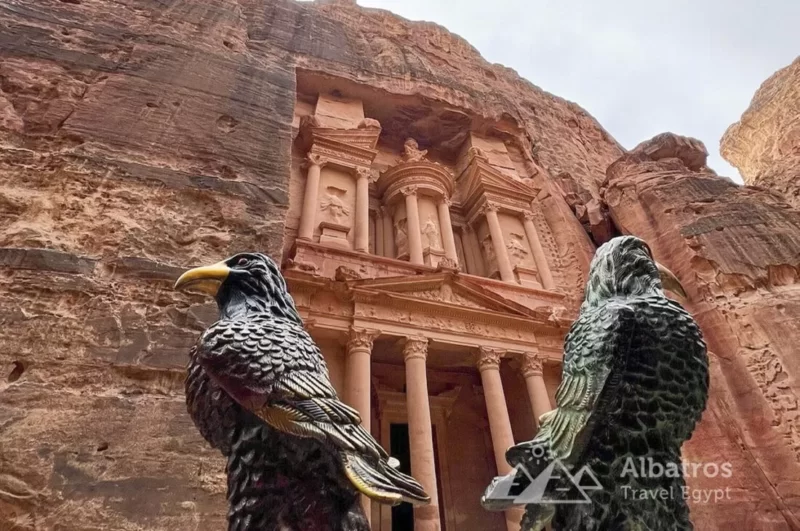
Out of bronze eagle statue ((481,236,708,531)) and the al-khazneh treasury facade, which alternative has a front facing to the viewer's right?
the bronze eagle statue

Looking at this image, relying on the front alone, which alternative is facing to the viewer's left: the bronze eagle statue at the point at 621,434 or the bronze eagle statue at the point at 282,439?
the bronze eagle statue at the point at 282,439

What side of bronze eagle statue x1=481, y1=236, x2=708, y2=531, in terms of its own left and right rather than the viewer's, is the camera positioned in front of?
right

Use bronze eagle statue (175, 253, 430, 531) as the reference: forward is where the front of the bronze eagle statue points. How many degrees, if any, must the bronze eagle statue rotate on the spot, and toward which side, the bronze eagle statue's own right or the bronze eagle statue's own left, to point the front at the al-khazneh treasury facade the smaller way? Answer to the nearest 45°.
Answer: approximately 135° to the bronze eagle statue's own right

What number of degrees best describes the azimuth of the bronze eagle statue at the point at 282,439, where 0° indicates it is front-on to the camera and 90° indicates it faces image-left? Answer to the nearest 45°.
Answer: approximately 90°

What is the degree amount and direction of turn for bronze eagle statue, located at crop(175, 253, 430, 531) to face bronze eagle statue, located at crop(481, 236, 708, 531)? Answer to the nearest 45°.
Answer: approximately 180°

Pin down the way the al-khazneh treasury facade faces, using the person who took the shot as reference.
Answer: facing the viewer and to the left of the viewer

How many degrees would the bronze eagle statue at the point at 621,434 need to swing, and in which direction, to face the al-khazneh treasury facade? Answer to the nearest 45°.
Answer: approximately 135° to its left

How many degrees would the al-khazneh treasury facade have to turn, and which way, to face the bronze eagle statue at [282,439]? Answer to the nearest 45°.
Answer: approximately 45° to its left

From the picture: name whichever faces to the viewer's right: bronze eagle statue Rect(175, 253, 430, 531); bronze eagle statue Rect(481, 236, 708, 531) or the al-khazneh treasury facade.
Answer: bronze eagle statue Rect(481, 236, 708, 531)

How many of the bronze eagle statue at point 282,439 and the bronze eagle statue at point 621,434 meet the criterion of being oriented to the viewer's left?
1
